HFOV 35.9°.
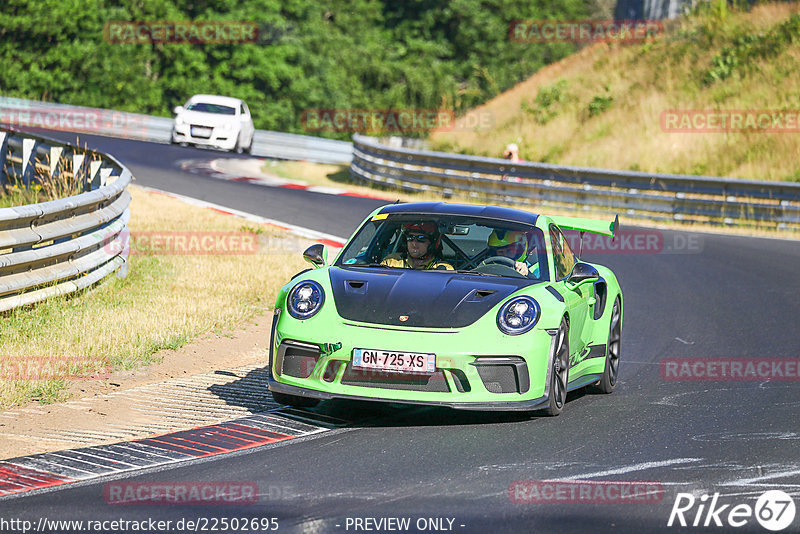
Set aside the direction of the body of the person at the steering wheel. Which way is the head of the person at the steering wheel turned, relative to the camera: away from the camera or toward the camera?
toward the camera

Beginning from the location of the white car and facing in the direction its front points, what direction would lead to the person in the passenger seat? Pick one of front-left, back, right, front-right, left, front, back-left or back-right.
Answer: front

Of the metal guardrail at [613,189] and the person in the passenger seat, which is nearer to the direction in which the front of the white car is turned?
the person in the passenger seat

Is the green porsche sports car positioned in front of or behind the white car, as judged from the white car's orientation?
in front

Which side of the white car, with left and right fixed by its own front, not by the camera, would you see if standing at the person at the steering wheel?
front

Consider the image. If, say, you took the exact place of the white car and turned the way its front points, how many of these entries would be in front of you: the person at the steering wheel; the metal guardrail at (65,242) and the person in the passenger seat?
3

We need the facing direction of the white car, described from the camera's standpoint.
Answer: facing the viewer

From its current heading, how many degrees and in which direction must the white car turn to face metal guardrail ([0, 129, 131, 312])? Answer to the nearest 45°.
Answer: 0° — it already faces it

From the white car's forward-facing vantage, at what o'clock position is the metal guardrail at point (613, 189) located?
The metal guardrail is roughly at 11 o'clock from the white car.

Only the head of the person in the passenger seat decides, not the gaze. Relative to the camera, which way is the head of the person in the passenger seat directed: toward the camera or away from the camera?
toward the camera

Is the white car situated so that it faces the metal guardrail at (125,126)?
no

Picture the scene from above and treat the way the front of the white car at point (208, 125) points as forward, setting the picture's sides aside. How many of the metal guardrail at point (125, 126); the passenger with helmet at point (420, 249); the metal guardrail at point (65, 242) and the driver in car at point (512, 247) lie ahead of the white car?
3
